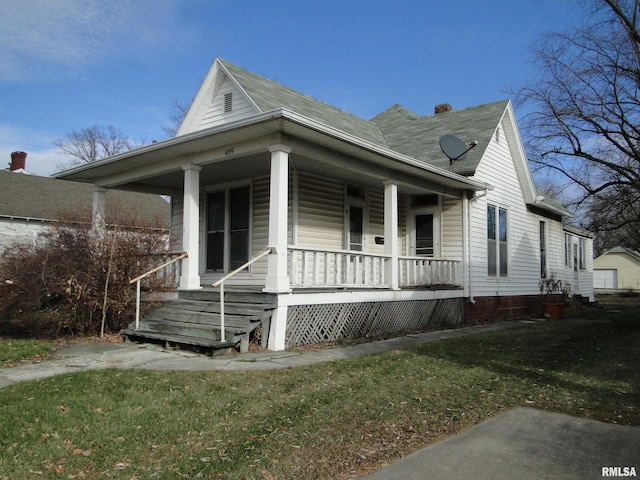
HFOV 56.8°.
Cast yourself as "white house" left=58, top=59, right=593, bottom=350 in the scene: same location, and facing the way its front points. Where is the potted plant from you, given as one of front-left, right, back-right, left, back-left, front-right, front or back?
back

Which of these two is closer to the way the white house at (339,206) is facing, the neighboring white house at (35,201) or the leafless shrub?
the leafless shrub

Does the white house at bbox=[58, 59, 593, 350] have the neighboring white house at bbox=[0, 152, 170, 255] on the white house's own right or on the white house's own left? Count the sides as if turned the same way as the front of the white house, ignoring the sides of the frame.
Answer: on the white house's own right

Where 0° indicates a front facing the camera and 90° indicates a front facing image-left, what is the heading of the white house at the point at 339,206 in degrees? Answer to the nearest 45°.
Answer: approximately 45°

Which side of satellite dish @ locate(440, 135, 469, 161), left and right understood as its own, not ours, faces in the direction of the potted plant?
left

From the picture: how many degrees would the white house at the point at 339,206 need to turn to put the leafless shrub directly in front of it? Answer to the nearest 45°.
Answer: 0° — it already faces it
